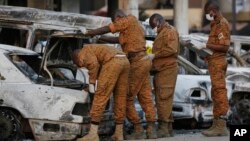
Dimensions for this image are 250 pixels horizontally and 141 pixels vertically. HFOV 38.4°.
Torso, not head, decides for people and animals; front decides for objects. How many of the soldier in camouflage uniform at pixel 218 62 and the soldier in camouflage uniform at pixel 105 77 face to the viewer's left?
2

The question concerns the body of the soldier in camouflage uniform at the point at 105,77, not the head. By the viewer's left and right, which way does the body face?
facing to the left of the viewer

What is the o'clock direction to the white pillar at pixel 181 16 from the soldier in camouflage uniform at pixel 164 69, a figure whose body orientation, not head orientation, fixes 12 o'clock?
The white pillar is roughly at 3 o'clock from the soldier in camouflage uniform.

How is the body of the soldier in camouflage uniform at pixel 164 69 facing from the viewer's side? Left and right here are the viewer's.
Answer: facing to the left of the viewer

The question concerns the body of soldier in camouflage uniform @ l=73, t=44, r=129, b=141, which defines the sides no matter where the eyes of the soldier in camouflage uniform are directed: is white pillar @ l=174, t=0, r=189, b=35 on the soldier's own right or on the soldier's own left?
on the soldier's own right

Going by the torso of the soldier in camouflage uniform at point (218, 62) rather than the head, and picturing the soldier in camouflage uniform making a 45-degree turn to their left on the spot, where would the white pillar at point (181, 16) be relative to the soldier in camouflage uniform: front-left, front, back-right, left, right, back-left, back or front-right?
back-right

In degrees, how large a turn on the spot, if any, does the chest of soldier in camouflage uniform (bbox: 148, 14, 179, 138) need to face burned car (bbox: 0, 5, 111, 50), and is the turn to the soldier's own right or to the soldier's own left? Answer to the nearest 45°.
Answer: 0° — they already face it

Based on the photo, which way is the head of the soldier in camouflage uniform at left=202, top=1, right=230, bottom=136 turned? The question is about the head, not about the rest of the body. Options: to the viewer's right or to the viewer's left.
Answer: to the viewer's left

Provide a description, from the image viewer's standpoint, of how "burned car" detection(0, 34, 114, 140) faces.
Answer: facing to the left of the viewer
